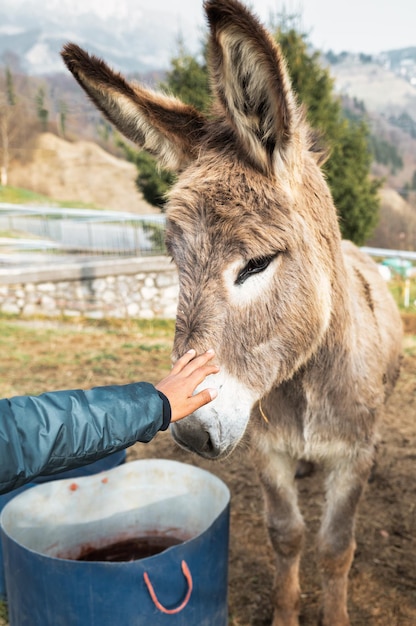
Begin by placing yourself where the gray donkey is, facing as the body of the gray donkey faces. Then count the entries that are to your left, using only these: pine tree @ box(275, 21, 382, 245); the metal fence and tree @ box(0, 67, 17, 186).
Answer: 0

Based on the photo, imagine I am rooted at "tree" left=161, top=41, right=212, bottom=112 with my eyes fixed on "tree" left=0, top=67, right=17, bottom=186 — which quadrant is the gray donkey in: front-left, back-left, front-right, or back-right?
back-left

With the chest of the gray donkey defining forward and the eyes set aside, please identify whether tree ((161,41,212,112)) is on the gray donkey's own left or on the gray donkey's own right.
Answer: on the gray donkey's own right

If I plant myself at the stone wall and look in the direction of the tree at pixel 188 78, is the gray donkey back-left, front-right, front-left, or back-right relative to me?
back-right

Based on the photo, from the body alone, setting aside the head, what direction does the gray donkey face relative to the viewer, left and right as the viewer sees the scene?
facing the viewer and to the left of the viewer

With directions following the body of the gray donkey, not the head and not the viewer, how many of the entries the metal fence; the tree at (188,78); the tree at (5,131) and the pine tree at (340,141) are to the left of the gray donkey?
0

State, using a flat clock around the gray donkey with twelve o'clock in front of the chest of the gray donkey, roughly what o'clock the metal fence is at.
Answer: The metal fence is roughly at 4 o'clock from the gray donkey.

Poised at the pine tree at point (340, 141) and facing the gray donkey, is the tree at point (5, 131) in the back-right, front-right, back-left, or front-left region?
back-right

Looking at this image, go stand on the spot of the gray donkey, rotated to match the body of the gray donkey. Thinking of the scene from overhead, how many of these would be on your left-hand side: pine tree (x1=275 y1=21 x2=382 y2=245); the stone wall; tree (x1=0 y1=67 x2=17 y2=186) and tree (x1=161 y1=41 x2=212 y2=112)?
0

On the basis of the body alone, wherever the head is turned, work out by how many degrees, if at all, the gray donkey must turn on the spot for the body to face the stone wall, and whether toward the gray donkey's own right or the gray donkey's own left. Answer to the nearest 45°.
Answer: approximately 135° to the gray donkey's own right

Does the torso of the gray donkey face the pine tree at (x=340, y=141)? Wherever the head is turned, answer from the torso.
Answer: no
